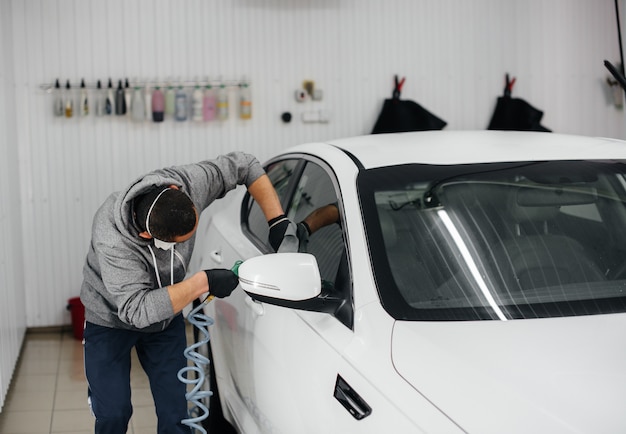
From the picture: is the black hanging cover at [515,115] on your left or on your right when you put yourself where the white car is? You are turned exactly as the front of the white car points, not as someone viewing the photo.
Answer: on your left

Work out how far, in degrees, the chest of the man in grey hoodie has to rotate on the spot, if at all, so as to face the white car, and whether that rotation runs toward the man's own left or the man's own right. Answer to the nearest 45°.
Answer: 0° — they already face it

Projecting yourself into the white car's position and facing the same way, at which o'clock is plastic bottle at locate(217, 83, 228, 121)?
The plastic bottle is roughly at 7 o'clock from the white car.

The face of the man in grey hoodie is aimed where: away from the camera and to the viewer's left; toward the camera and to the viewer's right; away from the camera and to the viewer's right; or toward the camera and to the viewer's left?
toward the camera and to the viewer's right

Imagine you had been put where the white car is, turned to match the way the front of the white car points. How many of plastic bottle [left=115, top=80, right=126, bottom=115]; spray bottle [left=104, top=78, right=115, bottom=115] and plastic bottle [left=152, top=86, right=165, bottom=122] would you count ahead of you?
0

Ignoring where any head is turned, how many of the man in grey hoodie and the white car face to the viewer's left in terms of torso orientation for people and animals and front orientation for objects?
0

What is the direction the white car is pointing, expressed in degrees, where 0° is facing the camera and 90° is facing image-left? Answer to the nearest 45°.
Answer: approximately 315°

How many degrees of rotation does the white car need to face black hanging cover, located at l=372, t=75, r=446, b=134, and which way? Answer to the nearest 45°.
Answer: approximately 135° to its left

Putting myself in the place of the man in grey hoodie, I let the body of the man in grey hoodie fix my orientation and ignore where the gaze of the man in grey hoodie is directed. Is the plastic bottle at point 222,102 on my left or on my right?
on my left

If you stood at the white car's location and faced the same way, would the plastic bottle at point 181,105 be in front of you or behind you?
behind

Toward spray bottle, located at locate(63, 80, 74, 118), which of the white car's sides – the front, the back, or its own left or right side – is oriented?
back

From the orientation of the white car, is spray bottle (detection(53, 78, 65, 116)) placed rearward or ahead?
rearward

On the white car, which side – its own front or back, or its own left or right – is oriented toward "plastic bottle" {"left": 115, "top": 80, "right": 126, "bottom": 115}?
back
